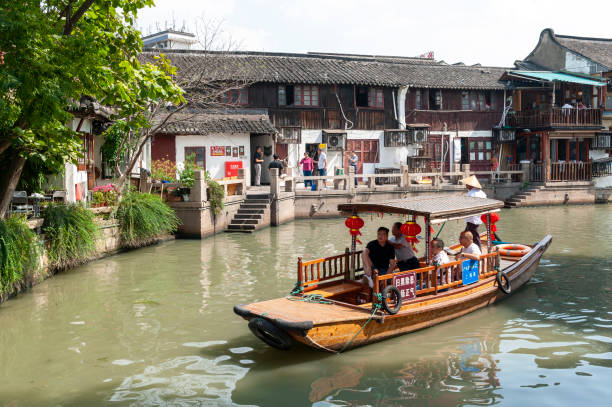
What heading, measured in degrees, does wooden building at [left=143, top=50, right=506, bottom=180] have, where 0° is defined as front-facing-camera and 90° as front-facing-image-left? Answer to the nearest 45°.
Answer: approximately 0°

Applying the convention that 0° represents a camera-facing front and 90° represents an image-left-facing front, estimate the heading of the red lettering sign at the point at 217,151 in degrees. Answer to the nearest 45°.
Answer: approximately 0°

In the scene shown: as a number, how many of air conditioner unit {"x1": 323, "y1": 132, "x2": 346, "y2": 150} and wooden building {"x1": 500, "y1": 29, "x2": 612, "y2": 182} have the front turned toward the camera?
2

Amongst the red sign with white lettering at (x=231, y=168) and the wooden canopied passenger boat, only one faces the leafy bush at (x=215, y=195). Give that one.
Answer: the red sign with white lettering

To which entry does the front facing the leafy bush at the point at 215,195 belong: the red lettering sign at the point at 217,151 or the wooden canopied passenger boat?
the red lettering sign

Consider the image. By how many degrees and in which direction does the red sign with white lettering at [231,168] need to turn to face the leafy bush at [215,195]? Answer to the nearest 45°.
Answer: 0° — it already faces it

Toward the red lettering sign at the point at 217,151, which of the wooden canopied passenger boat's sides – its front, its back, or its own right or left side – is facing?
right

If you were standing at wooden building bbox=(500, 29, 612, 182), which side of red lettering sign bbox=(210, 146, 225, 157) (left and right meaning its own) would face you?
left
